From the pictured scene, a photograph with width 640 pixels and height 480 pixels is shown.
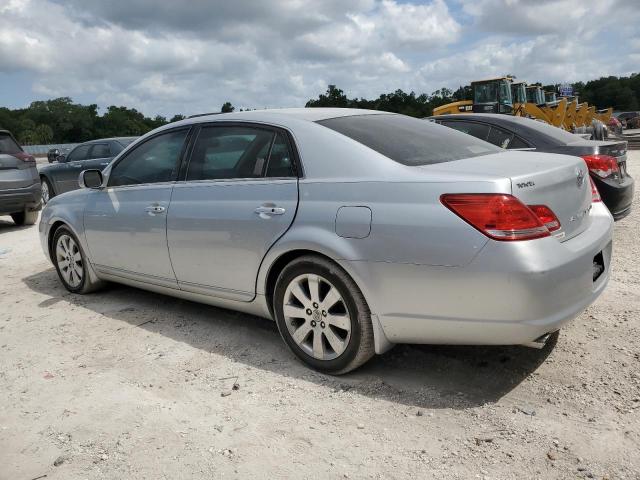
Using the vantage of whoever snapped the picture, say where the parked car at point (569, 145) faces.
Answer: facing away from the viewer and to the left of the viewer

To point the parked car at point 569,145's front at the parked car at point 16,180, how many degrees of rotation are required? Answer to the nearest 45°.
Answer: approximately 45° to its left

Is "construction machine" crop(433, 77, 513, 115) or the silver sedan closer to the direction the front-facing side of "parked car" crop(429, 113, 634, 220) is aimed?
the construction machine

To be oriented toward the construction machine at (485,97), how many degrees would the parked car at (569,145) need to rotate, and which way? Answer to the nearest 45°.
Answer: approximately 45° to its right

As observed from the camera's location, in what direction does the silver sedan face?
facing away from the viewer and to the left of the viewer

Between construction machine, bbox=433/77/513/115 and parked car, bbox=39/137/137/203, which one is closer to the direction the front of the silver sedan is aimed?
the parked car

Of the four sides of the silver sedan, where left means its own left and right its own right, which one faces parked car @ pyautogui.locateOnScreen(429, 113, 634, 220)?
right

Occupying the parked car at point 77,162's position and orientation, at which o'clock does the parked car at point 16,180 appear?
the parked car at point 16,180 is roughly at 11 o'clock from the parked car at point 77,162.
